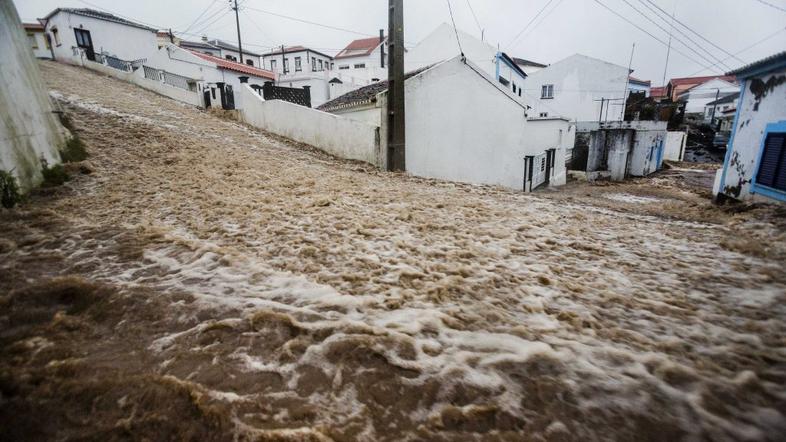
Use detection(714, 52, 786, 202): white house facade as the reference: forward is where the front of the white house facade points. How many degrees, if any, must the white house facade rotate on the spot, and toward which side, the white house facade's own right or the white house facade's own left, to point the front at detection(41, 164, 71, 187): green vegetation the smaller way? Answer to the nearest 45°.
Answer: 0° — it already faces it

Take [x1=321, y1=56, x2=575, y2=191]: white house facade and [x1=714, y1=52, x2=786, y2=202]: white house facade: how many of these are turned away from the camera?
0

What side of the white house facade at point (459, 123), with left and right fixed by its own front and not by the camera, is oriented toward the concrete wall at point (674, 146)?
left

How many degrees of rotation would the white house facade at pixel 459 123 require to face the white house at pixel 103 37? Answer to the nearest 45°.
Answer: approximately 180°

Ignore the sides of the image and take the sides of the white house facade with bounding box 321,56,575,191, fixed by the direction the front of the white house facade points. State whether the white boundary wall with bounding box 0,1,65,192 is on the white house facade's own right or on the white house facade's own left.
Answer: on the white house facade's own right

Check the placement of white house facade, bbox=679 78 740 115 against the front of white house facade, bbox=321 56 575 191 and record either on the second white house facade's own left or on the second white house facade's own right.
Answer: on the second white house facade's own left

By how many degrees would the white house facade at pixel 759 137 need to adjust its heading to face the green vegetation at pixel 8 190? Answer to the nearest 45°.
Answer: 0° — it already faces it

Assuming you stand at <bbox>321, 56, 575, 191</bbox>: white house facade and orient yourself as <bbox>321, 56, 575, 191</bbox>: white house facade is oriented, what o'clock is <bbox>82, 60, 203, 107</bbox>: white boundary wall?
The white boundary wall is roughly at 5 o'clock from the white house facade.

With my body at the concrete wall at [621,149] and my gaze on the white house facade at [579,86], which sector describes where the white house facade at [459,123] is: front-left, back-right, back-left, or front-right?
back-left

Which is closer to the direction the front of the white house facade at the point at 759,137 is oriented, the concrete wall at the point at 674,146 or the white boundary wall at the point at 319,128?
the white boundary wall

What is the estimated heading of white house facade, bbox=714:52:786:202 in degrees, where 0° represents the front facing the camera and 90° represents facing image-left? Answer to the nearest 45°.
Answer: approximately 45°
